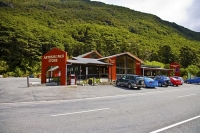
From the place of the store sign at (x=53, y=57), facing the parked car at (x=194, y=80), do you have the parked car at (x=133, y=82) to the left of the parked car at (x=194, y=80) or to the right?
right

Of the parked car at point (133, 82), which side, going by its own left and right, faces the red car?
right

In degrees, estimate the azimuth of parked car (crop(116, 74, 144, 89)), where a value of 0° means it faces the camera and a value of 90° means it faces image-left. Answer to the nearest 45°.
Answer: approximately 135°

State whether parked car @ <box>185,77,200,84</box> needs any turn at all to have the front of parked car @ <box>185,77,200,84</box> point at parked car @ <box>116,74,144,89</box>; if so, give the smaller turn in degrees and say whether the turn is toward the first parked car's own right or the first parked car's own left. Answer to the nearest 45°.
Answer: approximately 90° to the first parked car's own left

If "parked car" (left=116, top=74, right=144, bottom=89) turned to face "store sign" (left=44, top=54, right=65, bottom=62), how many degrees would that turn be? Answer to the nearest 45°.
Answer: approximately 45° to its left

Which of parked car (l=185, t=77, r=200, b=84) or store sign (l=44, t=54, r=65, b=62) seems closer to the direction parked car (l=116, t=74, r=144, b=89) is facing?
the store sign

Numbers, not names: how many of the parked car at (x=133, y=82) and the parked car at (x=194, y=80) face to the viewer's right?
0

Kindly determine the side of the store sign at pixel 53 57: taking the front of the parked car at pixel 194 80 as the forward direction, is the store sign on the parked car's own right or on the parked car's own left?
on the parked car's own left

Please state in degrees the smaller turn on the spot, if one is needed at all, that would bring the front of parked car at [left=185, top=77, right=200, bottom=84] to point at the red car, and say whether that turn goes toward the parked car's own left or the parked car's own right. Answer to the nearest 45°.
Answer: approximately 90° to the parked car's own left

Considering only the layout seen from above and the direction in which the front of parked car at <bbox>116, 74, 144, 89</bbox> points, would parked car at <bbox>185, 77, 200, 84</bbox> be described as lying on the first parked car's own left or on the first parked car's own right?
on the first parked car's own right

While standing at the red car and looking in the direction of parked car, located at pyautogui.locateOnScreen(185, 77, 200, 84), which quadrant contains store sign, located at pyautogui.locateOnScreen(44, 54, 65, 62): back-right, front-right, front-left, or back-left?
back-left

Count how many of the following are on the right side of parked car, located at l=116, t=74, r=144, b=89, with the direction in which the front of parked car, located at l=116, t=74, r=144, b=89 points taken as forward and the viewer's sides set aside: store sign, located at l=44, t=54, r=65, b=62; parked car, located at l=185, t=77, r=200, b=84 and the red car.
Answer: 2
